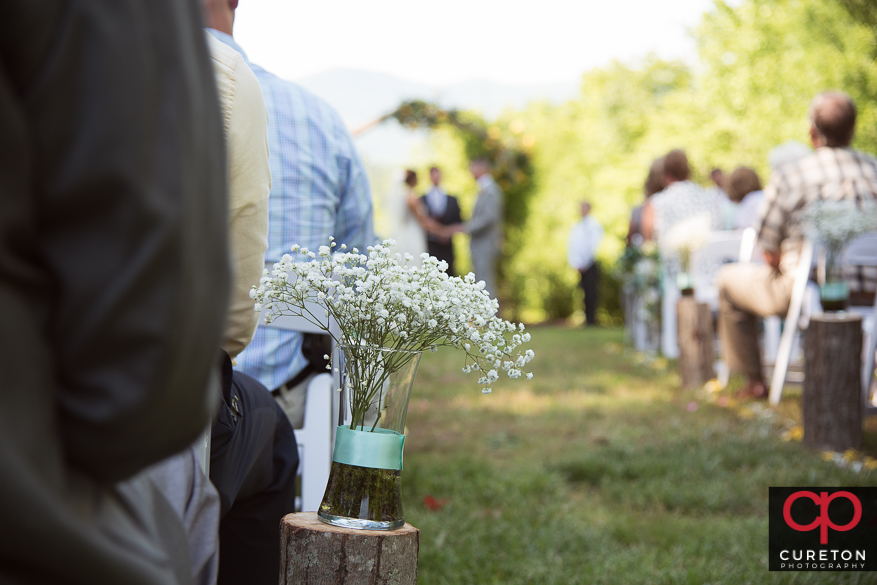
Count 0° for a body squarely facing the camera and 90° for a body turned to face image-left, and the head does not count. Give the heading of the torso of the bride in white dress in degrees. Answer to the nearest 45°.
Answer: approximately 270°

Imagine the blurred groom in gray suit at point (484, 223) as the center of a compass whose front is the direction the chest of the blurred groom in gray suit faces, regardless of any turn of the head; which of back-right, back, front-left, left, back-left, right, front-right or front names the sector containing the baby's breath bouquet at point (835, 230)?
left

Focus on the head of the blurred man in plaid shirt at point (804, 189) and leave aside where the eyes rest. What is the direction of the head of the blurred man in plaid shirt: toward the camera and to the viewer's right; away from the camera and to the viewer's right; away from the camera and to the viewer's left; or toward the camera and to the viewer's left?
away from the camera and to the viewer's left

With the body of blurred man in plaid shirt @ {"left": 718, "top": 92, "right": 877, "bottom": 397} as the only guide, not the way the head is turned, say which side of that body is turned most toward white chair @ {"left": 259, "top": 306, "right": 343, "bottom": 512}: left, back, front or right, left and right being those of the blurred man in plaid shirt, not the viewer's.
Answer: left

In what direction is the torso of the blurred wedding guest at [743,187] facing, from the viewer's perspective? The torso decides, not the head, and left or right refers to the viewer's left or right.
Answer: facing away from the viewer and to the left of the viewer

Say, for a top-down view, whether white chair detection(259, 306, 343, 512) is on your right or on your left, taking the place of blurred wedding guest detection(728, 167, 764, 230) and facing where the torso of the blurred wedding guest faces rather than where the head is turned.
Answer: on your left

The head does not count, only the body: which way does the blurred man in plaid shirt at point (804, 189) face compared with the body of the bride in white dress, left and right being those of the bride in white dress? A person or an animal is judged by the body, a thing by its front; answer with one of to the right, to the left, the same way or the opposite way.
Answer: to the left

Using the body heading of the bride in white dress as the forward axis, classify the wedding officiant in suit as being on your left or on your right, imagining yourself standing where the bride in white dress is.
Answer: on your left

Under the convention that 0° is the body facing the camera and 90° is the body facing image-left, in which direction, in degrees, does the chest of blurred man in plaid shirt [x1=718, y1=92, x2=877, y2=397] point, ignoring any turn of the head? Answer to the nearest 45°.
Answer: approximately 135°

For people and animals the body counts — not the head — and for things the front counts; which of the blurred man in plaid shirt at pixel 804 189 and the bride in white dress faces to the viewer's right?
the bride in white dress

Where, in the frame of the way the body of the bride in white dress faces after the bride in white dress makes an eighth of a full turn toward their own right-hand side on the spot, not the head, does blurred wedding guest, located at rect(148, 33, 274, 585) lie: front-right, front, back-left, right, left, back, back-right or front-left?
front-right

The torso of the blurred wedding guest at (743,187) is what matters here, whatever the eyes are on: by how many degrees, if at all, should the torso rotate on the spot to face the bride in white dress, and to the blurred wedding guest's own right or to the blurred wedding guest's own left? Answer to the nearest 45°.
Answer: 0° — they already face them

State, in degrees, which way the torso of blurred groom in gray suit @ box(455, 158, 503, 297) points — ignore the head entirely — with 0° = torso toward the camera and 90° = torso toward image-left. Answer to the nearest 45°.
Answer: approximately 90°
